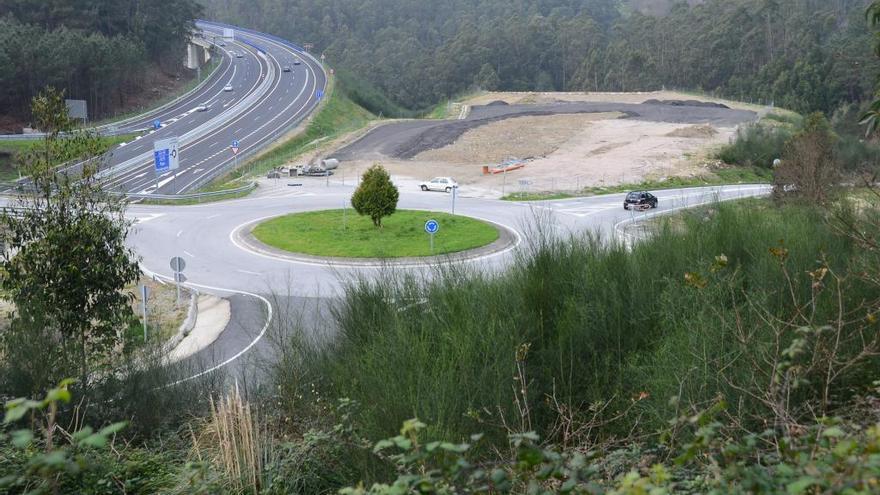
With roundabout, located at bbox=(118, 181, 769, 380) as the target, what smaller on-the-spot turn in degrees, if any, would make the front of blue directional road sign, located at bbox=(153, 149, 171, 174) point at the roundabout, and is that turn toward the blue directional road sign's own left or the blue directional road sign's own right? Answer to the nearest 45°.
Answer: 0° — it already faces it

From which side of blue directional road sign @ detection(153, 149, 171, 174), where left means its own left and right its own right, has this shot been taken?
front

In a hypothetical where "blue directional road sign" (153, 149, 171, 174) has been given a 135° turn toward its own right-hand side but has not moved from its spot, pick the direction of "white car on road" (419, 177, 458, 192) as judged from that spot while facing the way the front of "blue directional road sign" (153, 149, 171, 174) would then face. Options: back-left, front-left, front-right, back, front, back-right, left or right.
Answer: back-right

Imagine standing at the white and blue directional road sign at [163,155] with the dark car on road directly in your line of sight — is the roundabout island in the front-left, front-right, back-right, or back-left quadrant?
front-right

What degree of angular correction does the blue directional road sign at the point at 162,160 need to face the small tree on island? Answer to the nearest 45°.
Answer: approximately 45° to its left

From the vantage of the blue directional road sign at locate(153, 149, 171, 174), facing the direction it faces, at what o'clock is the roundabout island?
The roundabout island is roughly at 11 o'clock from the blue directional road sign.

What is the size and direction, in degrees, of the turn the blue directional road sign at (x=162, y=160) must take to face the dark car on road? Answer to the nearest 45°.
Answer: approximately 45° to its left

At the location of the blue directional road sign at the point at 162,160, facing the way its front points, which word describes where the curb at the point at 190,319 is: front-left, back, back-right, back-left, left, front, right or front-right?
front
